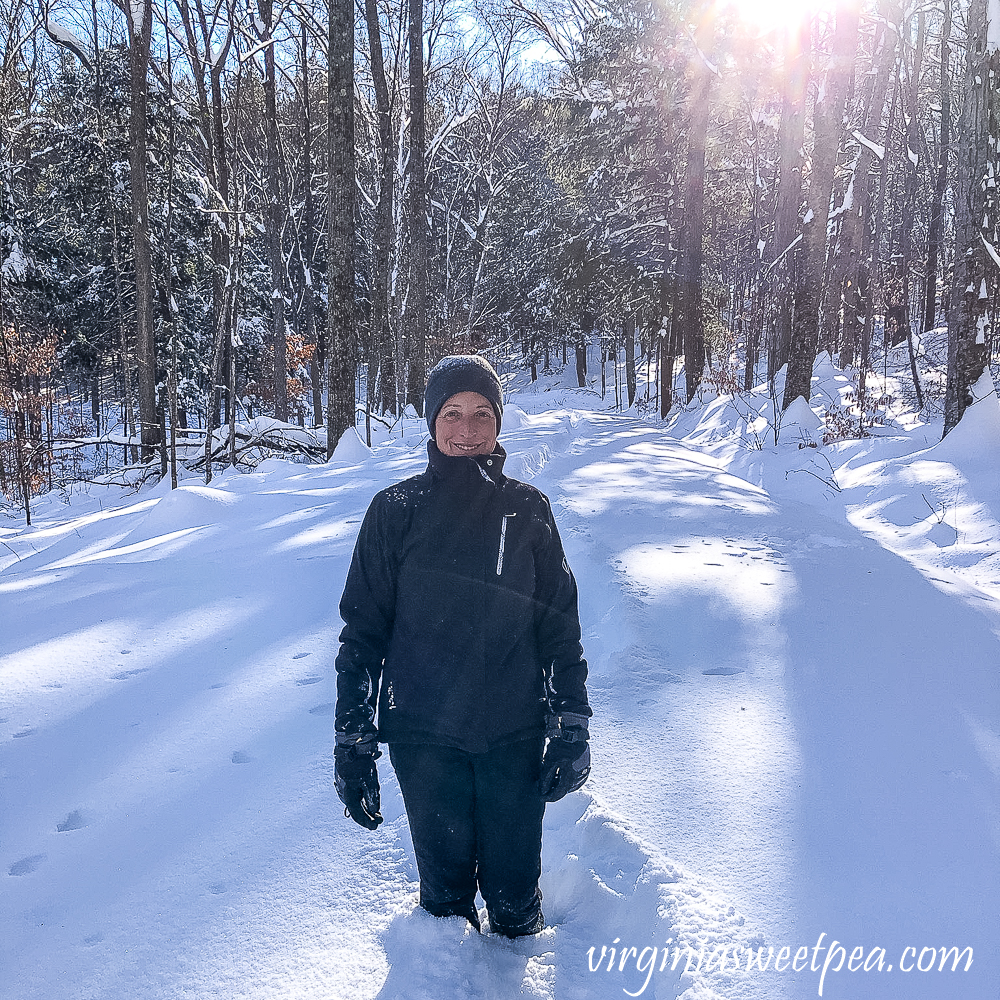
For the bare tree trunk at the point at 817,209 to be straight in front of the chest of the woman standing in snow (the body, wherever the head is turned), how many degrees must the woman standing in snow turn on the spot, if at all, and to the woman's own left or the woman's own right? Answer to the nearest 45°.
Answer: approximately 135° to the woman's own left

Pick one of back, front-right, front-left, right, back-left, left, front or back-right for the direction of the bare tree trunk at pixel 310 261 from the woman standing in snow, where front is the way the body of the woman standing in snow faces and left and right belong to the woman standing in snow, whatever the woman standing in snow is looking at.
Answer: back

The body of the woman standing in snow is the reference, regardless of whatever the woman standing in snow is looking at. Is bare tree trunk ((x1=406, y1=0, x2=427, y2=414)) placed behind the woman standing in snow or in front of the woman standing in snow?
behind

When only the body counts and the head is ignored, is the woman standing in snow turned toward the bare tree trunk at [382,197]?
no

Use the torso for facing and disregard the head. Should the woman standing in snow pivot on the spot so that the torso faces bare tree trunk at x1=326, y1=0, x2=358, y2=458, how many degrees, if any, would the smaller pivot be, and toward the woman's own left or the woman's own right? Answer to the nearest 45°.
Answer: approximately 180°

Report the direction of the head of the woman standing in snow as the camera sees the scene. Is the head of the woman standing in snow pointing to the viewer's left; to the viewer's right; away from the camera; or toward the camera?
toward the camera

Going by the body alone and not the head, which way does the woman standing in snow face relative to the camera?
toward the camera

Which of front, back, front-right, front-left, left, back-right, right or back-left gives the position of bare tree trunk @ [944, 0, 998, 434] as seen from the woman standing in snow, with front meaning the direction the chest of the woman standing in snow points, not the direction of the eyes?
back-left

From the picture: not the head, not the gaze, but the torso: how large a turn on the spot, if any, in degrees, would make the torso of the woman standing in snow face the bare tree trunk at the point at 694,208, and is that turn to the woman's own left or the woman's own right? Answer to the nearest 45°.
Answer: approximately 180°
